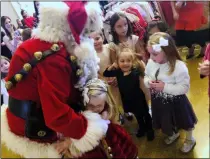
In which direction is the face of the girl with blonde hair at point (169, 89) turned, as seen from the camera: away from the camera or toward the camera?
toward the camera

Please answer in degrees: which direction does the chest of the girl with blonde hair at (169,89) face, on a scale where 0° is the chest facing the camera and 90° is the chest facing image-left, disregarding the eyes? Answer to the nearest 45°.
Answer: approximately 45°

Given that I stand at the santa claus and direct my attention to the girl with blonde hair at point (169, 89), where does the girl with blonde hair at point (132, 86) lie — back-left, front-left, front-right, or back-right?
front-left

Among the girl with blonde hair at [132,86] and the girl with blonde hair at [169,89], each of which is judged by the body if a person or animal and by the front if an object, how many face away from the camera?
0

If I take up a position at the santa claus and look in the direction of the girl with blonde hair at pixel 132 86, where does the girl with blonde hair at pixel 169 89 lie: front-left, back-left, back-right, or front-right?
front-right

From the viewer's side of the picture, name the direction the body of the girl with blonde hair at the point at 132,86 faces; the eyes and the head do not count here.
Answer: toward the camera
